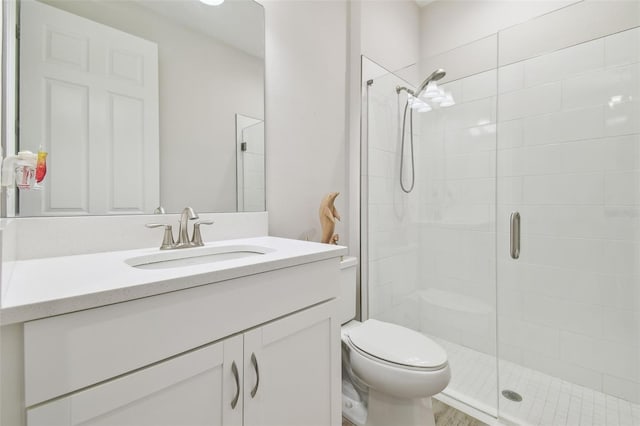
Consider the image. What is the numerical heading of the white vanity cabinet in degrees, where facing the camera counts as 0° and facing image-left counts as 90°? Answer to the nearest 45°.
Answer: approximately 315°

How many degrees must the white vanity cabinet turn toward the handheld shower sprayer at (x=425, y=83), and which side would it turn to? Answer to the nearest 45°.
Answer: approximately 90° to its left

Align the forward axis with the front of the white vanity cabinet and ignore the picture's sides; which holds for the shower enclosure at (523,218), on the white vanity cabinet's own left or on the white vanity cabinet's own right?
on the white vanity cabinet's own left

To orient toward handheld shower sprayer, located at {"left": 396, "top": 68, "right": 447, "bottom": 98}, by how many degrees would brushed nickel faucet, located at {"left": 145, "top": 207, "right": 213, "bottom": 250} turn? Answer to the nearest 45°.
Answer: approximately 45° to its left
